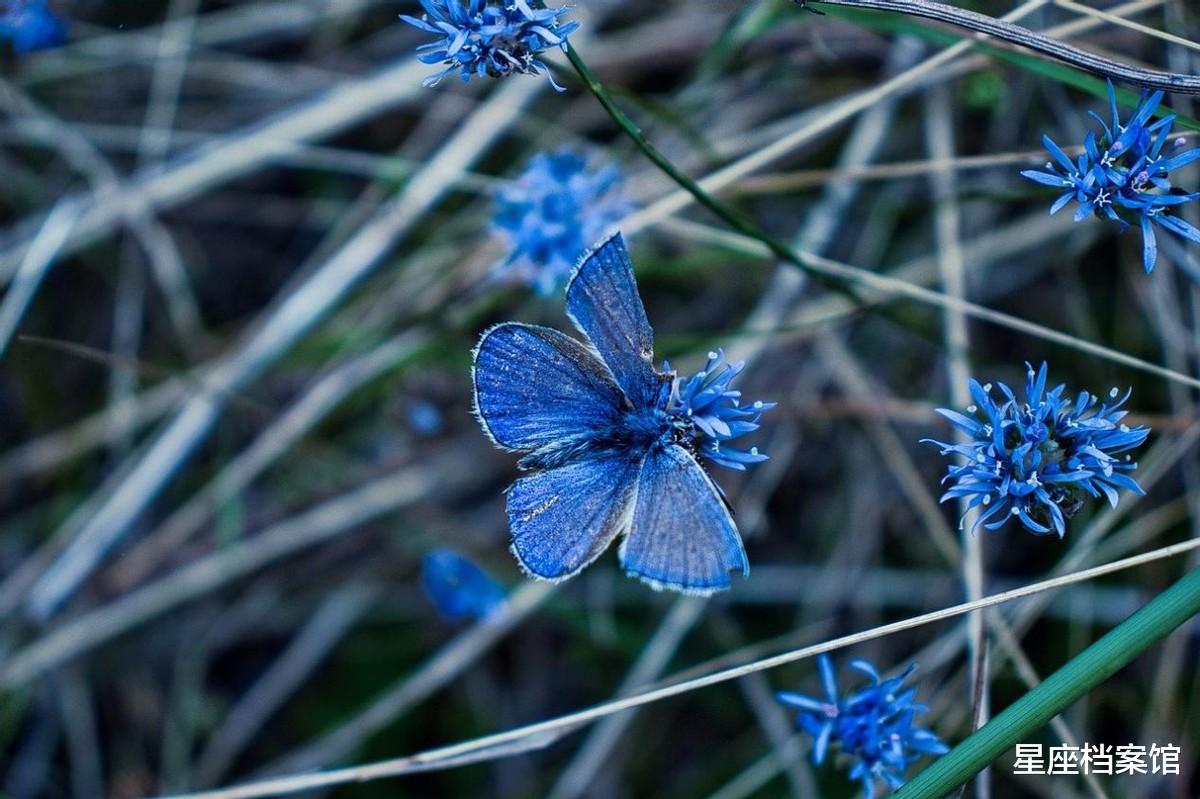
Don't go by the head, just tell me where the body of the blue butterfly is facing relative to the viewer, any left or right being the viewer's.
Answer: facing to the right of the viewer
